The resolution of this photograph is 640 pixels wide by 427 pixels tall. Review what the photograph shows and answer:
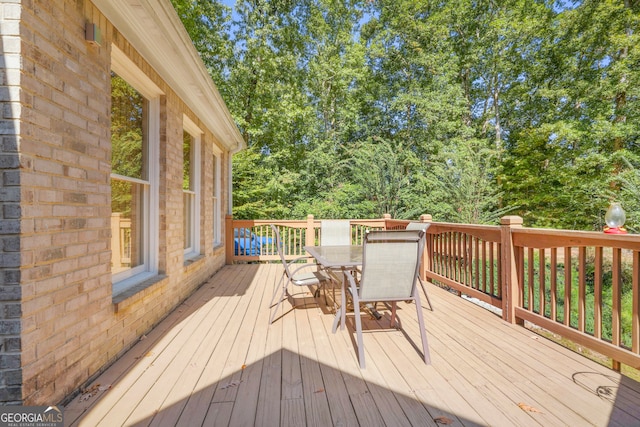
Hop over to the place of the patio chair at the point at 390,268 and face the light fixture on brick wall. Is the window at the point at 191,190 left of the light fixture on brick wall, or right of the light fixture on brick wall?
right

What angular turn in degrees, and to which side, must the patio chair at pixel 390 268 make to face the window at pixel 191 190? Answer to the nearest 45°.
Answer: approximately 45° to its left

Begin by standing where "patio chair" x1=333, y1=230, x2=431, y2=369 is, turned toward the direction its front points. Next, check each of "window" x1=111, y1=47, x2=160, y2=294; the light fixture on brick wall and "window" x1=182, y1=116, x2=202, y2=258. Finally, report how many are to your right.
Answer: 0

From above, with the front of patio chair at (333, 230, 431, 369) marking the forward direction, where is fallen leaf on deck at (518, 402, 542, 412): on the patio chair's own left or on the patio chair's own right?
on the patio chair's own right

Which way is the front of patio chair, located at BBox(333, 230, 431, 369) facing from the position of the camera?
facing away from the viewer

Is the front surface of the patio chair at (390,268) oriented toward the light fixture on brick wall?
no

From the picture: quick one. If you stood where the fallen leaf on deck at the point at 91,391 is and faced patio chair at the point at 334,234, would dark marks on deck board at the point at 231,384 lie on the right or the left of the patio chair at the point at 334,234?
right

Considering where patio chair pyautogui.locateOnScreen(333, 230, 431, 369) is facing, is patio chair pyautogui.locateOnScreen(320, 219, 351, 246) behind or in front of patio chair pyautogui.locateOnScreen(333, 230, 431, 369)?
in front

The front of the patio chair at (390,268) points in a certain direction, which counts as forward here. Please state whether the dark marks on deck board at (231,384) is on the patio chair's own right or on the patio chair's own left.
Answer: on the patio chair's own left

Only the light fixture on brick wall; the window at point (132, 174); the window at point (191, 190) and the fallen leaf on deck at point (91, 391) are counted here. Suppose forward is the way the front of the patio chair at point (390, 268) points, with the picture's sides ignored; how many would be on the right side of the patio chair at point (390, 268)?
0

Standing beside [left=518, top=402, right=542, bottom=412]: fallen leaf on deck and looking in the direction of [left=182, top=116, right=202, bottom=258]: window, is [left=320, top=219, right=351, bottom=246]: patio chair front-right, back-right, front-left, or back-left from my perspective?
front-right

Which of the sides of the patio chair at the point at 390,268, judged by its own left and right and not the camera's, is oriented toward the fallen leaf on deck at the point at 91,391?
left

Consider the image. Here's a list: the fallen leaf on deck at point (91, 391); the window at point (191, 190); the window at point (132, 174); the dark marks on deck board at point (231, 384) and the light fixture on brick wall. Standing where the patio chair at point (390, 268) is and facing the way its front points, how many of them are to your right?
0

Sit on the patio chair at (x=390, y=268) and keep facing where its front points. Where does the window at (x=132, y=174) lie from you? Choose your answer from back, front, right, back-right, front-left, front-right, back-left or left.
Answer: left

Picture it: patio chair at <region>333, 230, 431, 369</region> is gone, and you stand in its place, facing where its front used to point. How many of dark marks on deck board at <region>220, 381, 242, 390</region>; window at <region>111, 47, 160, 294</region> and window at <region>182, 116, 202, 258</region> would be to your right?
0
